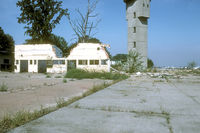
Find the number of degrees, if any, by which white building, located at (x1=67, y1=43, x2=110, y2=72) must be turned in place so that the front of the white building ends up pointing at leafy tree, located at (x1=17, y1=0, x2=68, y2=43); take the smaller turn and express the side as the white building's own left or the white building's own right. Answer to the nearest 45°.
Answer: approximately 135° to the white building's own right

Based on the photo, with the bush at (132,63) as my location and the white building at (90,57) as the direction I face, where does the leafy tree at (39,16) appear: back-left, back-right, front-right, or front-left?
front-right

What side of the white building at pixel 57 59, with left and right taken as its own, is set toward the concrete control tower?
left

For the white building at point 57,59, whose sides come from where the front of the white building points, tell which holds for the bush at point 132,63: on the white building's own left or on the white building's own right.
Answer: on the white building's own left

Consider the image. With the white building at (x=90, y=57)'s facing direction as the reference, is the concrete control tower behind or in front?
behind

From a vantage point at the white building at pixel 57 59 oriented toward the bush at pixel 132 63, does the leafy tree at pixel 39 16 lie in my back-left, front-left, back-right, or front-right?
back-left

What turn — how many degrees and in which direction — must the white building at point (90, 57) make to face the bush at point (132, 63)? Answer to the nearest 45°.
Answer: approximately 90° to its left

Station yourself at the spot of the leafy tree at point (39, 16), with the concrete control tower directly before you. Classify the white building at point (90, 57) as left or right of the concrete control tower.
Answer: right

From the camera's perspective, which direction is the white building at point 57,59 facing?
toward the camera

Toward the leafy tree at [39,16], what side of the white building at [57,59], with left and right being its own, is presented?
back

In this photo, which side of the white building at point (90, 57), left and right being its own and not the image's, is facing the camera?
front
